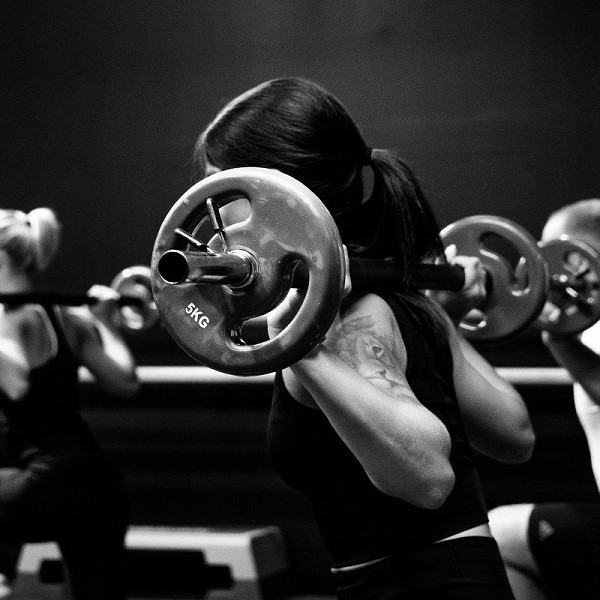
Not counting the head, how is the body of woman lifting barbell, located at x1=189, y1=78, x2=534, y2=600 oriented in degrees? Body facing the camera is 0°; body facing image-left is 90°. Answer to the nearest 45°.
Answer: approximately 135°

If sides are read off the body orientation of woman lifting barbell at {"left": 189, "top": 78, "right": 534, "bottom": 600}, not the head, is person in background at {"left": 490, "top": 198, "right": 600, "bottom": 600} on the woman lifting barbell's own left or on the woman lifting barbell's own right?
on the woman lifting barbell's own right

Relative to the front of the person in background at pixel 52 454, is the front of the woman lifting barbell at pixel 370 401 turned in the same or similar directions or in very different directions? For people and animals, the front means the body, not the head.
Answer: same or similar directions

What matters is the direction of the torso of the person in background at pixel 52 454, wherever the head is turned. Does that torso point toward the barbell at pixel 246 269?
no

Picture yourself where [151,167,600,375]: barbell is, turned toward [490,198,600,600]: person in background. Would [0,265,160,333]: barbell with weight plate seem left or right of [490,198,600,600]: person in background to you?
left

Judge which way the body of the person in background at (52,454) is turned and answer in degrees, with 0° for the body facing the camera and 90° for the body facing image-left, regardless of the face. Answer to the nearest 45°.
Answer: approximately 135°

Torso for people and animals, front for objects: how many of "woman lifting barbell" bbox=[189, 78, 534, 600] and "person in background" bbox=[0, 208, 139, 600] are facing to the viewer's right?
0

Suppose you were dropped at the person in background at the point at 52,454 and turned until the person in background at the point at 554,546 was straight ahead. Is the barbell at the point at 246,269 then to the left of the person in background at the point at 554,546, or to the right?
right
